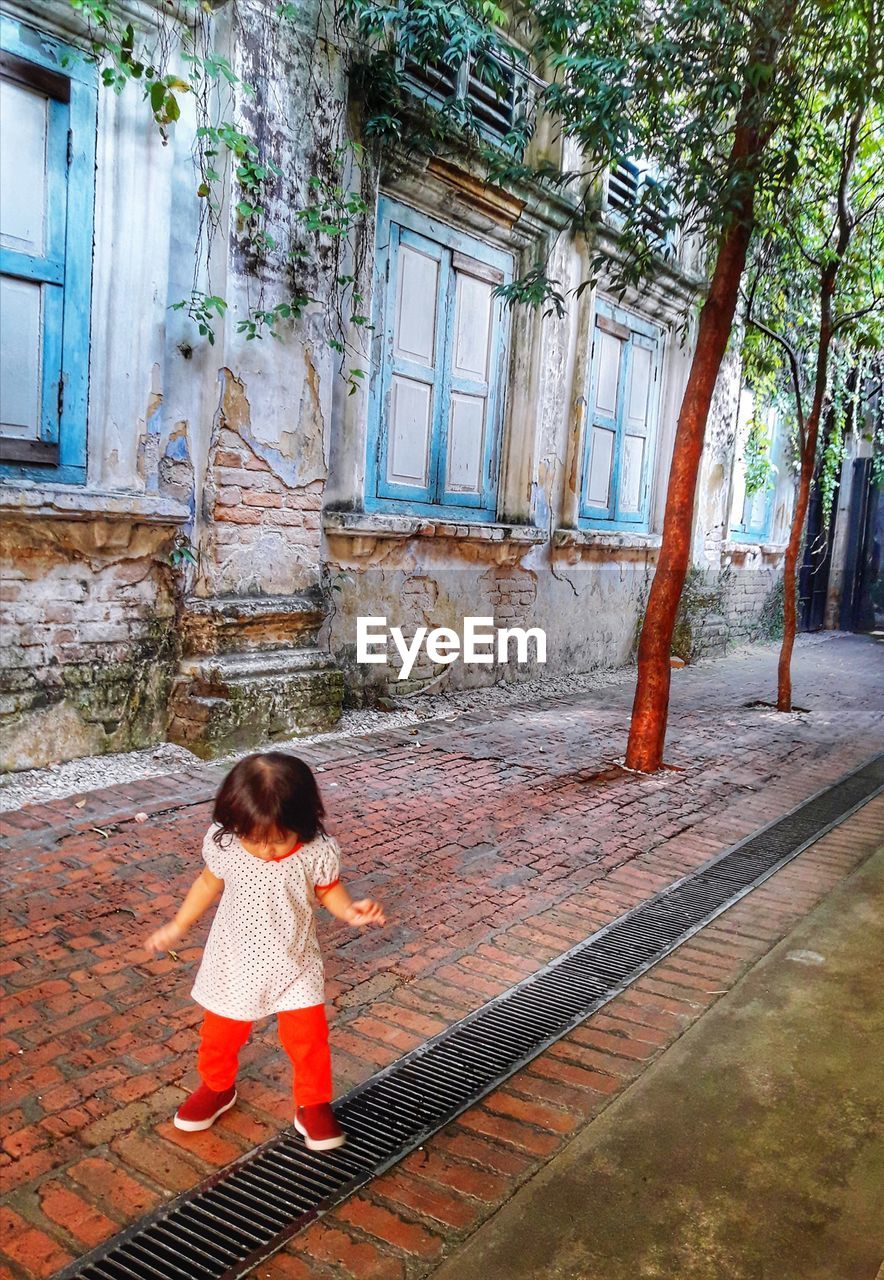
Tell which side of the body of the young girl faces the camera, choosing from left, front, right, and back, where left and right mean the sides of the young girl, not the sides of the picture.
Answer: front

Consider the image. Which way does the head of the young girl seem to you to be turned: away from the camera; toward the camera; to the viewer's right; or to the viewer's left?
toward the camera

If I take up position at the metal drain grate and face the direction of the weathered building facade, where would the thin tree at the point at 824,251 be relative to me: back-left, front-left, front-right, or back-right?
front-right

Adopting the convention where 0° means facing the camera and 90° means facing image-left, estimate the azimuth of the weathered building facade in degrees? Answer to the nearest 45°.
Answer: approximately 315°

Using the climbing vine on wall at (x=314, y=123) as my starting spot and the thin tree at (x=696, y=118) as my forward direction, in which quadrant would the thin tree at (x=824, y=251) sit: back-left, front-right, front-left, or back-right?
front-left

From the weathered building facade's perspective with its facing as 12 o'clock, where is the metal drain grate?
The metal drain grate is roughly at 1 o'clock from the weathered building facade.

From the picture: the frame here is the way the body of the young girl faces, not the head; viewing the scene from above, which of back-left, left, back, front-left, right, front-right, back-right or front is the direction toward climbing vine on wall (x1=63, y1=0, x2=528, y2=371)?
back
